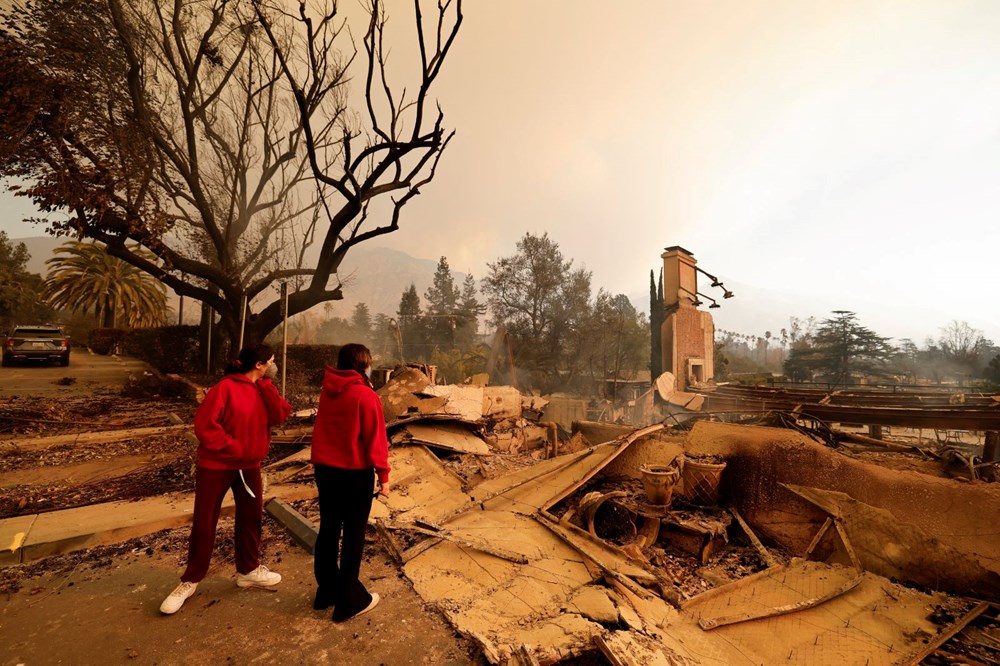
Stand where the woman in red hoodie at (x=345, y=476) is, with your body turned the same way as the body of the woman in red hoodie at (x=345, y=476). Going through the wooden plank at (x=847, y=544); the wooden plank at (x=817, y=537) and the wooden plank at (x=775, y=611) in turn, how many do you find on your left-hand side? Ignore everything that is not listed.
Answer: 0

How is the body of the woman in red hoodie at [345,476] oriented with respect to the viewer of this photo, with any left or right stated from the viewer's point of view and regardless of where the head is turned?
facing away from the viewer and to the right of the viewer

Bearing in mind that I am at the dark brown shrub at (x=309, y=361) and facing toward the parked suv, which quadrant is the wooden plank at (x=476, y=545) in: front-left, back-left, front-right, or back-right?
back-left

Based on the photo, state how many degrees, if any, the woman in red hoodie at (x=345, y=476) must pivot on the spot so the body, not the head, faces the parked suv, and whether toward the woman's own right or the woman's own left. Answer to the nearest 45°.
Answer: approximately 90° to the woman's own left

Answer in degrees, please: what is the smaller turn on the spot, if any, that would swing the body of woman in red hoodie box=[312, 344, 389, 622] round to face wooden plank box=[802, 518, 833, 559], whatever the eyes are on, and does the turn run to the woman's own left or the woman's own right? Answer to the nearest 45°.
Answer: approximately 45° to the woman's own right

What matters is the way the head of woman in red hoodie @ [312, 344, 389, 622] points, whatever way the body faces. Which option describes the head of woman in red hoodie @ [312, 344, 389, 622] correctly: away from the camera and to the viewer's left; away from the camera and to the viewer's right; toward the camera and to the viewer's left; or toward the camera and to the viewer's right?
away from the camera and to the viewer's right

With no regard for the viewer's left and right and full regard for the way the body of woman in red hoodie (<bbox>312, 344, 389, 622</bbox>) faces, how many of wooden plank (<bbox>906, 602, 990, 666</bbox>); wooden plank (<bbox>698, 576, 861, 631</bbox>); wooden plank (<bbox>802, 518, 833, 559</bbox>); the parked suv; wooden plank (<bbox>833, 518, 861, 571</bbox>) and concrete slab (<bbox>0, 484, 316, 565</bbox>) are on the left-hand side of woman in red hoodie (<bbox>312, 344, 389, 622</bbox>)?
2

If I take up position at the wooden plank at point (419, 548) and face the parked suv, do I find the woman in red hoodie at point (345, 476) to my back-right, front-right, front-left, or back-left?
back-left
